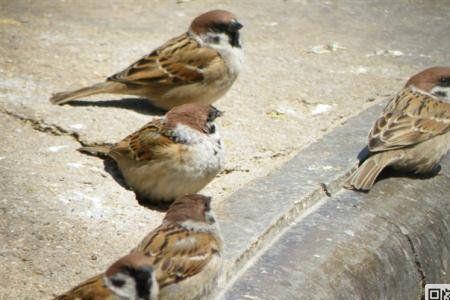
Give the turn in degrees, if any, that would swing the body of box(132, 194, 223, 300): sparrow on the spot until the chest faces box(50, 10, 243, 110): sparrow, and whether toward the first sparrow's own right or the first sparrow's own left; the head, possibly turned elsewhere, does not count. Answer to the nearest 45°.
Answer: approximately 45° to the first sparrow's own left

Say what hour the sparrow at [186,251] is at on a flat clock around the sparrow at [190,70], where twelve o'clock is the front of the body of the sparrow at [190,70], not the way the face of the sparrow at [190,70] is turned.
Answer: the sparrow at [186,251] is roughly at 3 o'clock from the sparrow at [190,70].

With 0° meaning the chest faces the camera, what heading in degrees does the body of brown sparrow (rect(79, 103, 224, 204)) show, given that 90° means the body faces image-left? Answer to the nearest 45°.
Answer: approximately 270°

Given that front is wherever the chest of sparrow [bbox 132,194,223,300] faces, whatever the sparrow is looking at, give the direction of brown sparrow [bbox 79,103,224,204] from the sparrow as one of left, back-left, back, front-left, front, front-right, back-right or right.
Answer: front-left

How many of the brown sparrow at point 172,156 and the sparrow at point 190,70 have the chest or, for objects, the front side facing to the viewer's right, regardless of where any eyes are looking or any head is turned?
2

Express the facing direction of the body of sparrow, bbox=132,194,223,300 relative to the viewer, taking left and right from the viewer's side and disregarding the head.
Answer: facing away from the viewer and to the right of the viewer

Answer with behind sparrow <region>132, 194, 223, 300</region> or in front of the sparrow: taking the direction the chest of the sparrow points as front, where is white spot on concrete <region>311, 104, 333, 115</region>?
in front

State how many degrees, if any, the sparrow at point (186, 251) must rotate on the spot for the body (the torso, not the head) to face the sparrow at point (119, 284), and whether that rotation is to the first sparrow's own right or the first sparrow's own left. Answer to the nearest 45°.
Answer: approximately 180°

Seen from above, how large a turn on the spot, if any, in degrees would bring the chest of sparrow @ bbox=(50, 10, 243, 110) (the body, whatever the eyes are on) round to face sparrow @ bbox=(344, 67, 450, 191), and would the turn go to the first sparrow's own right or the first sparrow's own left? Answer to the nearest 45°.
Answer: approximately 45° to the first sparrow's own right

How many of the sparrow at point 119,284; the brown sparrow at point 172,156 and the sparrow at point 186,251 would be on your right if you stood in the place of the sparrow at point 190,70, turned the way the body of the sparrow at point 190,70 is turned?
3

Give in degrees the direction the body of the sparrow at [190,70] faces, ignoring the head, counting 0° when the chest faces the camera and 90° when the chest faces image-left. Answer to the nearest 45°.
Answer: approximately 270°
